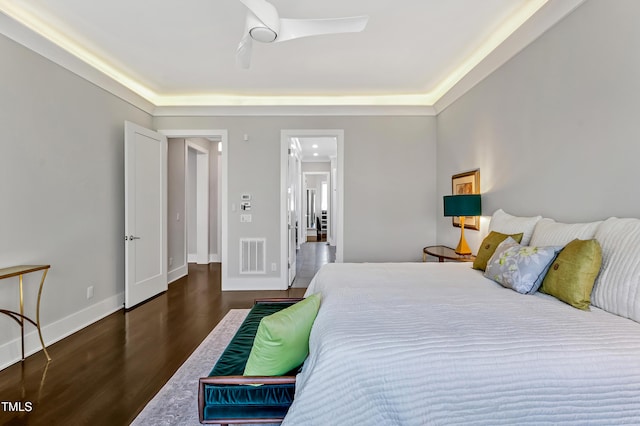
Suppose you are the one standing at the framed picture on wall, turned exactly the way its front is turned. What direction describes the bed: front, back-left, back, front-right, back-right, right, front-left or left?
front-left

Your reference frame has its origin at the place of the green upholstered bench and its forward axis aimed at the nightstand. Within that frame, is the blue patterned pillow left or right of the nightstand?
right

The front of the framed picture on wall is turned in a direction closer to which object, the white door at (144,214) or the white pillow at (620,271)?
the white door

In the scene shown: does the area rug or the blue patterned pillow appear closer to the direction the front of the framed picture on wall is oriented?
the area rug

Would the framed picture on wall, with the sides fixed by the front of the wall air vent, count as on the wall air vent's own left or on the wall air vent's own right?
on the wall air vent's own left

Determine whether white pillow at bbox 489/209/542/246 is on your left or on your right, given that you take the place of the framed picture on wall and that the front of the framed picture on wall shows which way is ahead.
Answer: on your left

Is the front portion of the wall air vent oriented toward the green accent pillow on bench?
yes

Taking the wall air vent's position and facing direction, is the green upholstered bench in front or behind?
in front

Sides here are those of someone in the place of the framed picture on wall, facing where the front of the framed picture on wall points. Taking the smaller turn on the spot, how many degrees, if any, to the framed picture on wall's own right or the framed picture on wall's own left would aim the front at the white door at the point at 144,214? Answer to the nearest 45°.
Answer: approximately 45° to the framed picture on wall's own right

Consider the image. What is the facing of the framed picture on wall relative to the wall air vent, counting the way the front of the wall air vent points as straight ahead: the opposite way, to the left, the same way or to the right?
to the right

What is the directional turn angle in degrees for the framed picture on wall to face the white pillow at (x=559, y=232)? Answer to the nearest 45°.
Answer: approximately 45° to its left

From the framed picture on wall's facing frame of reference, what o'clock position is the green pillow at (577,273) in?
The green pillow is roughly at 10 o'clock from the framed picture on wall.

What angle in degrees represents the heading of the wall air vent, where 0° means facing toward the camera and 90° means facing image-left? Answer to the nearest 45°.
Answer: approximately 0°
